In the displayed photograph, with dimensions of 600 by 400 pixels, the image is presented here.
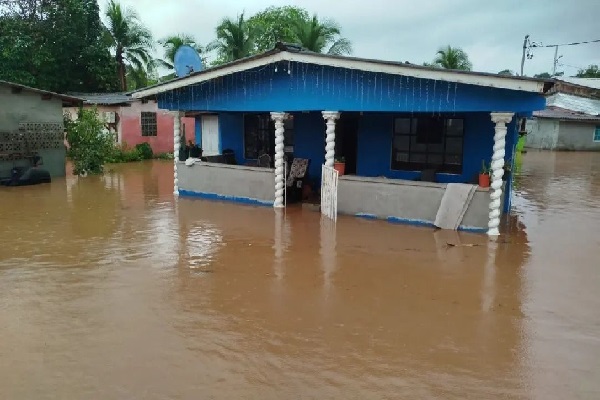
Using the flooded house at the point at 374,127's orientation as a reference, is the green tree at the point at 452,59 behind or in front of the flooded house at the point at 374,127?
behind

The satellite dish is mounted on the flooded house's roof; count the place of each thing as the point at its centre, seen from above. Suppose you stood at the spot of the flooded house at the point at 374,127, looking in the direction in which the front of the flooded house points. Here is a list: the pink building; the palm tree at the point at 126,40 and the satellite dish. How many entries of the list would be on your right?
3

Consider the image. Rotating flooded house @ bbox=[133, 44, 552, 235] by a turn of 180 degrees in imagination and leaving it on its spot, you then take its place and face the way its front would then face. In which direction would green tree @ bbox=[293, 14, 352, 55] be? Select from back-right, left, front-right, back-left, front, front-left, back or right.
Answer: front-left

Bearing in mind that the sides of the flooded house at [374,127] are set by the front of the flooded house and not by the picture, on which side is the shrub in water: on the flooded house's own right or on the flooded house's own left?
on the flooded house's own right

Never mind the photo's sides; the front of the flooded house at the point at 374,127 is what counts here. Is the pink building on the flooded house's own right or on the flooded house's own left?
on the flooded house's own right

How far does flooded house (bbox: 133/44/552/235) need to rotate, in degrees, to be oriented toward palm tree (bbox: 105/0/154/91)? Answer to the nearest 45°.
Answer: approximately 90° to its right

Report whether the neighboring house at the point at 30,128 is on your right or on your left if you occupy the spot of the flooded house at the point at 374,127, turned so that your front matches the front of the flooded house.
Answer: on your right

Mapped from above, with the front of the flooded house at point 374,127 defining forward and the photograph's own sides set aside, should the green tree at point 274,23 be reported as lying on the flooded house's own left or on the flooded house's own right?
on the flooded house's own right

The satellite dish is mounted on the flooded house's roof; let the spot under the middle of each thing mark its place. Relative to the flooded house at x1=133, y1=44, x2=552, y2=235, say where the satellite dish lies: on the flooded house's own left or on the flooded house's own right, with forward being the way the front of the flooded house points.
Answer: on the flooded house's own right

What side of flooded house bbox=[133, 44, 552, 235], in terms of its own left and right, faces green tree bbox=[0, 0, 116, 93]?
right

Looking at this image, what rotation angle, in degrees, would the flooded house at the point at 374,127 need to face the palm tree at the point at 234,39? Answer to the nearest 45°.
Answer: approximately 135° to its right

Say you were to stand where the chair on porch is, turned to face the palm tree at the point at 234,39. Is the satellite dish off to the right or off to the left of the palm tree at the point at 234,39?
left

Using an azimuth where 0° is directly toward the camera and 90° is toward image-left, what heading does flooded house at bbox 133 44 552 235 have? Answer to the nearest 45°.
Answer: approximately 45°
